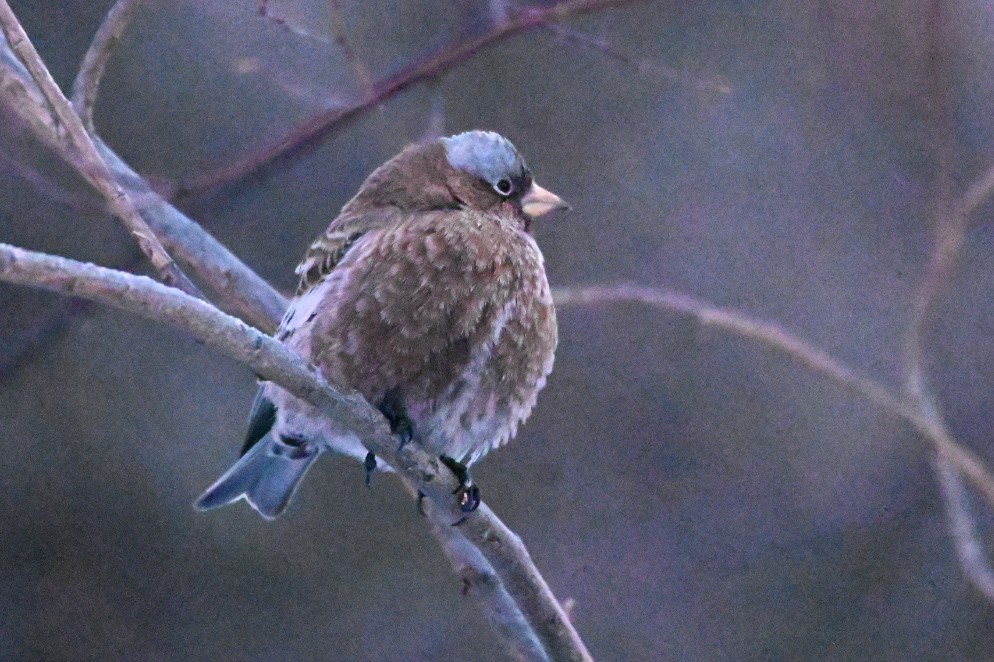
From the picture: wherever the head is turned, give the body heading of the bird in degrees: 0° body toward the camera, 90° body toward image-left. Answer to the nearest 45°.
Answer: approximately 315°

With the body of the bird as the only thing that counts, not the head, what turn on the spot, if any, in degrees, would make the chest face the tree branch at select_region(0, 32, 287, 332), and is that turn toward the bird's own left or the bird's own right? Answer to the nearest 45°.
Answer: approximately 180°
